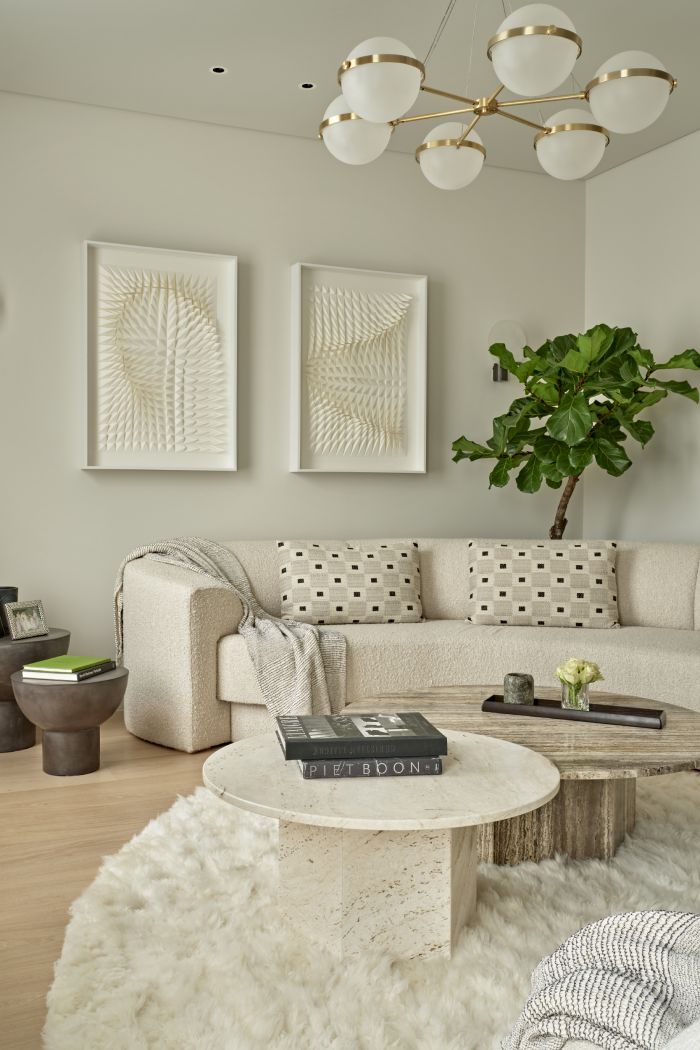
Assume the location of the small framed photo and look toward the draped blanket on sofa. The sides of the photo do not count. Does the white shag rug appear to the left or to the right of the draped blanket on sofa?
right

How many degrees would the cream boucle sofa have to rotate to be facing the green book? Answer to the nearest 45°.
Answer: approximately 45° to its right

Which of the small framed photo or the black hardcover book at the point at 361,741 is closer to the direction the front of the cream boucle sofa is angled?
the black hardcover book

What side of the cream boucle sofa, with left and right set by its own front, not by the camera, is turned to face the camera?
front

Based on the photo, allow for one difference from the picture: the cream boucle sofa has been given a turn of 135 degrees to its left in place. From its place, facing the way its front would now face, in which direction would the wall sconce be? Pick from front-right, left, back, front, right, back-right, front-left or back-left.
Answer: front

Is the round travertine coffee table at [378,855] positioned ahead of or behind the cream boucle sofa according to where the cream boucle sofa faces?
ahead

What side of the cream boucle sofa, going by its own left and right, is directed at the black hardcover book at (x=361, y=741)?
front

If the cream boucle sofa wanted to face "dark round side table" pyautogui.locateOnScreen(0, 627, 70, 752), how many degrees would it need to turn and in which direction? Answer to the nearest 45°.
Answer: approximately 90° to its right

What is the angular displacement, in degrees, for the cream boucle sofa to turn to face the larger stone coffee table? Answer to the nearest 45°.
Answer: approximately 45° to its left
